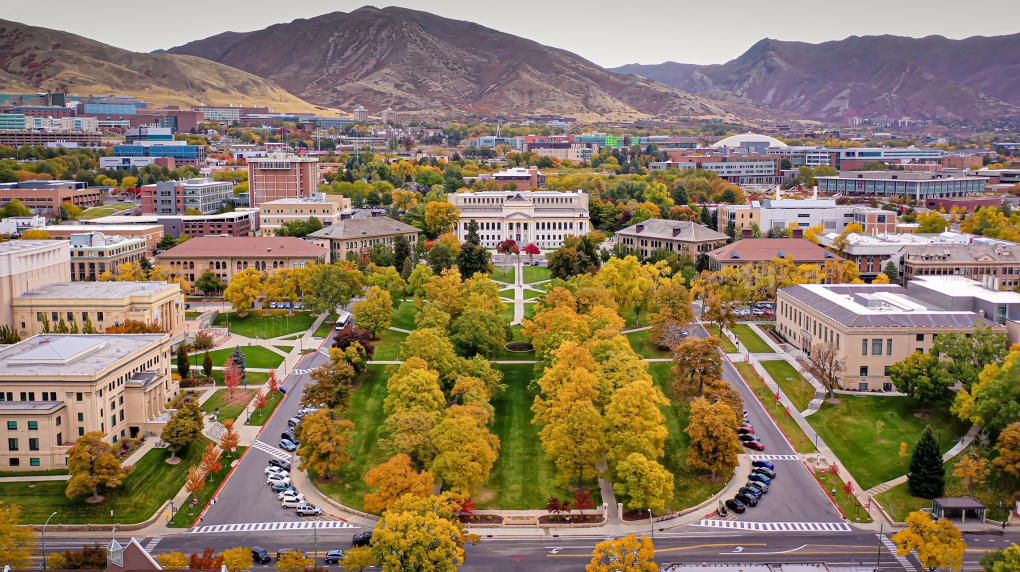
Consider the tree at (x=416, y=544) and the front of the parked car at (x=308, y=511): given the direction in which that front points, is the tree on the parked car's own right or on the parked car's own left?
on the parked car's own right

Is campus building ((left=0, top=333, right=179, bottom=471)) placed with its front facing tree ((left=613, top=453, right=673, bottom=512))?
yes

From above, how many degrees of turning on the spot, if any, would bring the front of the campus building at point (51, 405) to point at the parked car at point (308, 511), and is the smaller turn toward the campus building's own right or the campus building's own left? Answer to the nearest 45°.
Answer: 0° — it already faces it

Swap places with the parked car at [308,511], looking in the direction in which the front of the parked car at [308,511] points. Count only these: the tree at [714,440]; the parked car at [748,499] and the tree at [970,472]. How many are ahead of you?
3

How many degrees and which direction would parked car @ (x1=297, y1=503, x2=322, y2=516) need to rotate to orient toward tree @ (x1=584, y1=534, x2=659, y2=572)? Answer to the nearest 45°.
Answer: approximately 45° to its right

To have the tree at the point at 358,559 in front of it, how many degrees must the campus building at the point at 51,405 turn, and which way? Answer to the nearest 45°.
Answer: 0° — it already faces it

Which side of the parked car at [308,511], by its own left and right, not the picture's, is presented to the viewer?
right

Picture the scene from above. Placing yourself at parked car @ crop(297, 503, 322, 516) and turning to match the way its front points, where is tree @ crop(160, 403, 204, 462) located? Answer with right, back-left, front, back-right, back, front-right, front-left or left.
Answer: back-left

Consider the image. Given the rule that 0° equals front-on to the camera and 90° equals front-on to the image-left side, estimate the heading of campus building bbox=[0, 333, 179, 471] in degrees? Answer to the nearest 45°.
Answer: approximately 315°
